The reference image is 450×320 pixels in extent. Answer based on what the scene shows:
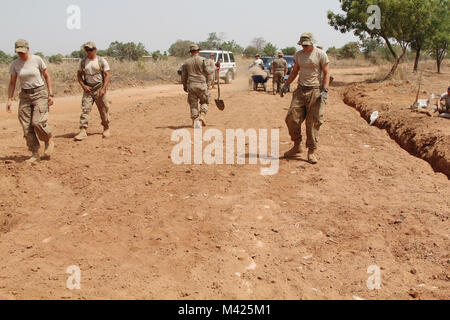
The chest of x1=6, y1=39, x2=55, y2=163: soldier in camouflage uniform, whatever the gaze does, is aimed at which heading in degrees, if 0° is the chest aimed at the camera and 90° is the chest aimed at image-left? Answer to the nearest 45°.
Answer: approximately 45°

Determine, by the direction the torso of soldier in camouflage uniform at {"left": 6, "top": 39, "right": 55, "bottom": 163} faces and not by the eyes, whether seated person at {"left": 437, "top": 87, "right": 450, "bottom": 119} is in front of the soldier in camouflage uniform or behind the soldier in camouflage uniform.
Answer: behind

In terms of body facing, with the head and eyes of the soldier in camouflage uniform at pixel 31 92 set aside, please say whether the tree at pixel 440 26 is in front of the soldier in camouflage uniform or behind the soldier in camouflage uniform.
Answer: behind
